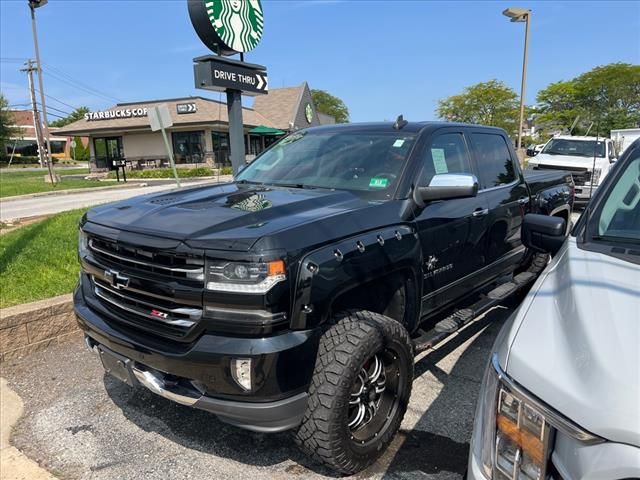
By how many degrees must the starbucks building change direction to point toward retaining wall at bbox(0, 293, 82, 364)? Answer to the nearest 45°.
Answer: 0° — it already faces it

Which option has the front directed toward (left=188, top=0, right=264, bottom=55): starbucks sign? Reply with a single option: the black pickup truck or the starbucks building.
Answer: the starbucks building

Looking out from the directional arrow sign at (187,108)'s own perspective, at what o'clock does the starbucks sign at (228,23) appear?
The starbucks sign is roughly at 12 o'clock from the directional arrow sign.

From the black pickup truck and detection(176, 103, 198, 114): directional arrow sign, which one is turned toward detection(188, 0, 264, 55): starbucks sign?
the directional arrow sign

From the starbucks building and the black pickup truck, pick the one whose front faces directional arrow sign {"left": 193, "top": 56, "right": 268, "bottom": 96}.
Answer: the starbucks building

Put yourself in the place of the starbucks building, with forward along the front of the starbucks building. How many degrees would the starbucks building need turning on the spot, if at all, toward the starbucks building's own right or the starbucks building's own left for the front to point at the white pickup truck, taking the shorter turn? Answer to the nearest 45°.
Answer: approximately 45° to the starbucks building's own left

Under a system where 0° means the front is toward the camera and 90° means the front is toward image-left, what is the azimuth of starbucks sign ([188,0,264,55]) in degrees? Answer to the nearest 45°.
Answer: approximately 315°

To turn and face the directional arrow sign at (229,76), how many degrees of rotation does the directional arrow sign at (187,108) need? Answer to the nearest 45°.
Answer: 0° — it already faces it
